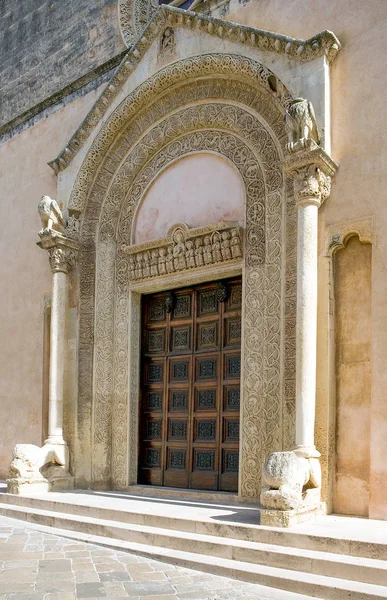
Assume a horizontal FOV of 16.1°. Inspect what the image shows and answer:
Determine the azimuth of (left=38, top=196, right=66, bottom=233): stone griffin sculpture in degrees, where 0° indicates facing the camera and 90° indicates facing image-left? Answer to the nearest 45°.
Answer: approximately 45°

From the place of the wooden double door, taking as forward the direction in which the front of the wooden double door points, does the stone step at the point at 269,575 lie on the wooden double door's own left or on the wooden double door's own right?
on the wooden double door's own left
